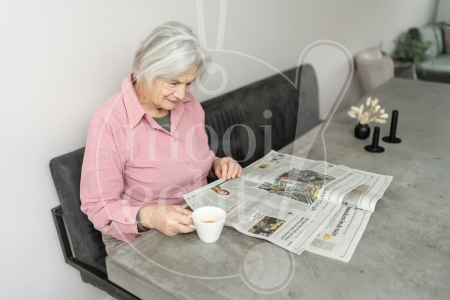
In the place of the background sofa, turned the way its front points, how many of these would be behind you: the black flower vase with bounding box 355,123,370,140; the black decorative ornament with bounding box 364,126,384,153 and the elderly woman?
0

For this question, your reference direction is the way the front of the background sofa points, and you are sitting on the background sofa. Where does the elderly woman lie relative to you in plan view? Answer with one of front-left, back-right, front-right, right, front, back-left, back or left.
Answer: front

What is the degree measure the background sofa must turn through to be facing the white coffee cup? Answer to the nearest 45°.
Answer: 0° — it already faces it

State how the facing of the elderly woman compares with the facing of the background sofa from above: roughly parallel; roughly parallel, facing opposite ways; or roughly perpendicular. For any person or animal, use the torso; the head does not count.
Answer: roughly perpendicular

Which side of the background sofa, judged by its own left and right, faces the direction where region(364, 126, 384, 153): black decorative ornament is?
front

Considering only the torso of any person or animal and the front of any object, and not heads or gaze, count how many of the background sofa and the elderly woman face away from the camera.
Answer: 0

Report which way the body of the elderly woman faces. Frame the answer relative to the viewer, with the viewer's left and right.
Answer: facing the viewer and to the right of the viewer

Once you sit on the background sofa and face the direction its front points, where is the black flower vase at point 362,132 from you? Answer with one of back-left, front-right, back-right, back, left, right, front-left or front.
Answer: front

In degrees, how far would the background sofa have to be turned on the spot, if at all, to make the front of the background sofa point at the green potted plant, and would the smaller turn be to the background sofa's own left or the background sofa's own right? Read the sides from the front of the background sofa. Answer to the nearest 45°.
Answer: approximately 45° to the background sofa's own right

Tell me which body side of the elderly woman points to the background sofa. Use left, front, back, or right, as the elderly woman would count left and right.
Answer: left

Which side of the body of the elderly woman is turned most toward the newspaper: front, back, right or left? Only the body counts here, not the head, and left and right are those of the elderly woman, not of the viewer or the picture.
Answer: front

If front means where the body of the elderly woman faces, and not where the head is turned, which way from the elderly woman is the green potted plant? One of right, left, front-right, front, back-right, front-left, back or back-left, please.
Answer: left

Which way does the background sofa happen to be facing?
toward the camera

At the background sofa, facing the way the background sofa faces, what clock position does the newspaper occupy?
The newspaper is roughly at 12 o'clock from the background sofa.

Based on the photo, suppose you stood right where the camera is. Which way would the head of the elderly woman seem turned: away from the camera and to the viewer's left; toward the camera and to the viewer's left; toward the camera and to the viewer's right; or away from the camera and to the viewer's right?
toward the camera and to the viewer's right

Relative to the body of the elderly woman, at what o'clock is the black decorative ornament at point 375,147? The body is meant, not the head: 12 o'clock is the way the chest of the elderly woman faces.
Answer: The black decorative ornament is roughly at 10 o'clock from the elderly woman.
